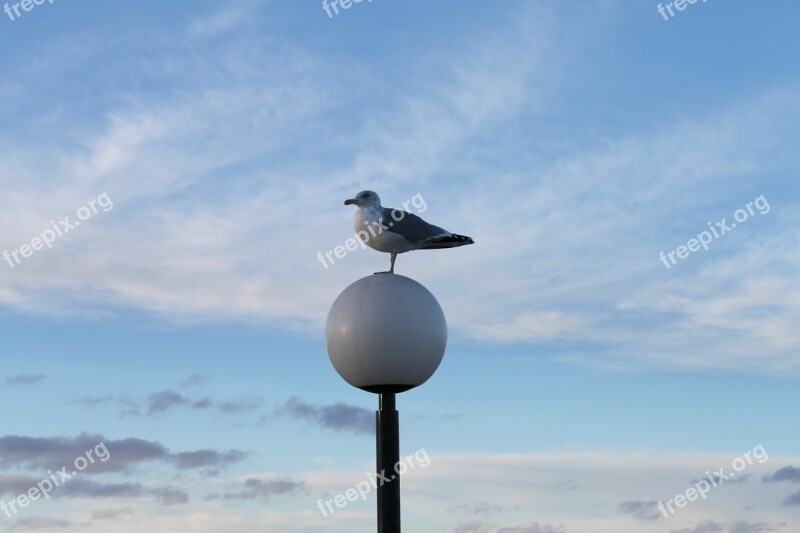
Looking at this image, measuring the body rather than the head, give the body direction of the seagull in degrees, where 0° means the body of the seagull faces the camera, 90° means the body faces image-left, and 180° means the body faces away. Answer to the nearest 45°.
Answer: approximately 90°
